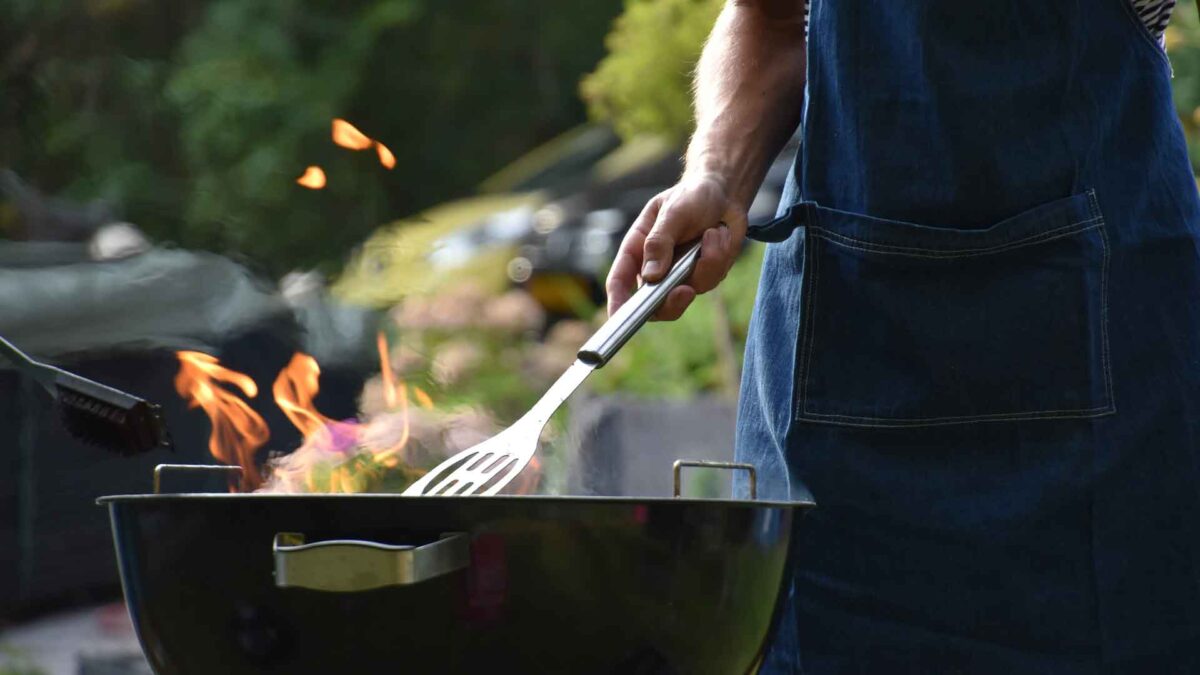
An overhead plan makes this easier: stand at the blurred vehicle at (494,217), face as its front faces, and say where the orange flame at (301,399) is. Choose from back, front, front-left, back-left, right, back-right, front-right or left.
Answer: front-left

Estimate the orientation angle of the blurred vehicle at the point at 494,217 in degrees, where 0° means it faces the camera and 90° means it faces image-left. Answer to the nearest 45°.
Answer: approximately 45°

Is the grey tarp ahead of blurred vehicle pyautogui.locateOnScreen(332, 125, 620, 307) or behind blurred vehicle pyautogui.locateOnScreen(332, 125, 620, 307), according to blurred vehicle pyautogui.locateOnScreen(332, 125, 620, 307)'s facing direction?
ahead
